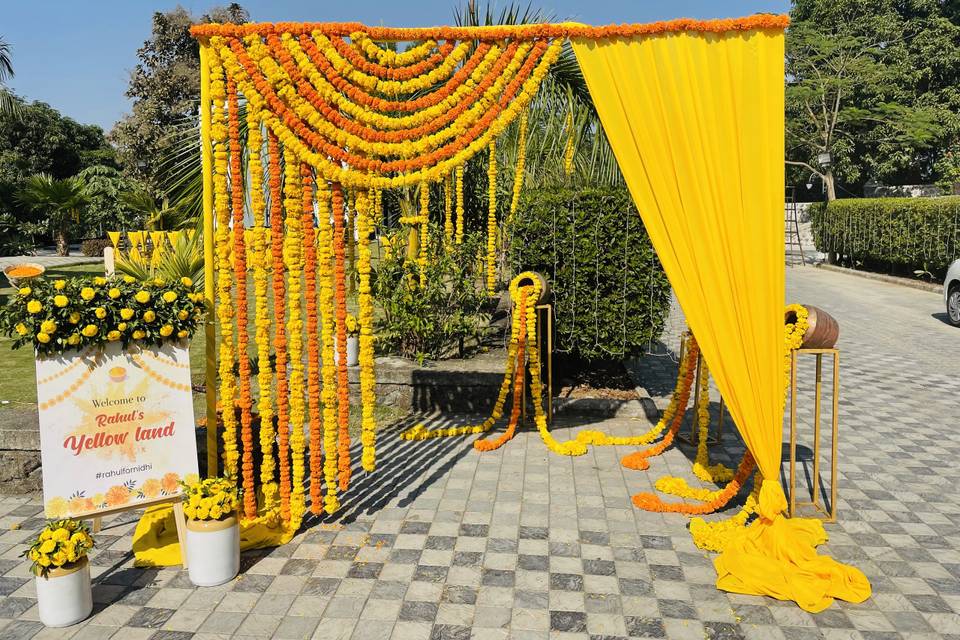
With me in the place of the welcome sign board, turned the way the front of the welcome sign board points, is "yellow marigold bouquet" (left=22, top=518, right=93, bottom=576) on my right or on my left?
on my right

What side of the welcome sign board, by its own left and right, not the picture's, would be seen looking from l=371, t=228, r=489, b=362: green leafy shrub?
left

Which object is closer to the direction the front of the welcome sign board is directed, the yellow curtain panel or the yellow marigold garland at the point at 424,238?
the yellow curtain panel

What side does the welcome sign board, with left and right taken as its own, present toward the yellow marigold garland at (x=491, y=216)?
left

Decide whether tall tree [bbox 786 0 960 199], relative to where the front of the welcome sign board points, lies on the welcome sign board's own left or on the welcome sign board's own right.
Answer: on the welcome sign board's own left

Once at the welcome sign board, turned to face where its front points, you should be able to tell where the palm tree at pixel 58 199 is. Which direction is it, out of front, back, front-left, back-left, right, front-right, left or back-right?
back-left

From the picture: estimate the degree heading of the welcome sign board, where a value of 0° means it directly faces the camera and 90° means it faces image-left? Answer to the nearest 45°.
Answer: approximately 315°

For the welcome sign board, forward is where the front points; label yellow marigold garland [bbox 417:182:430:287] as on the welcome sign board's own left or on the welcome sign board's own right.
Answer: on the welcome sign board's own left
